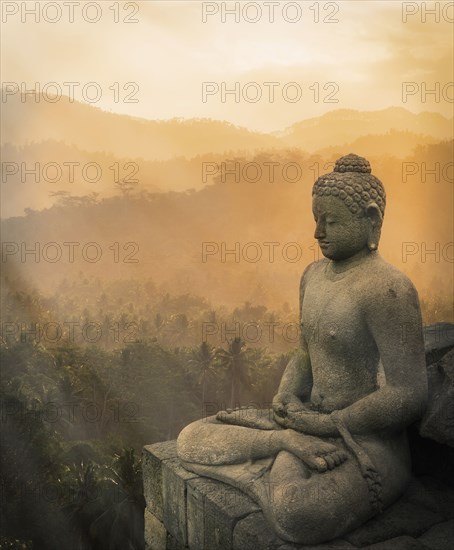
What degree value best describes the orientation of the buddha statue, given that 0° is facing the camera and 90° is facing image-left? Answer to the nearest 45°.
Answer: approximately 45°

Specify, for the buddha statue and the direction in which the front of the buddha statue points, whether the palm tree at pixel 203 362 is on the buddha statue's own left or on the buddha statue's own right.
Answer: on the buddha statue's own right
